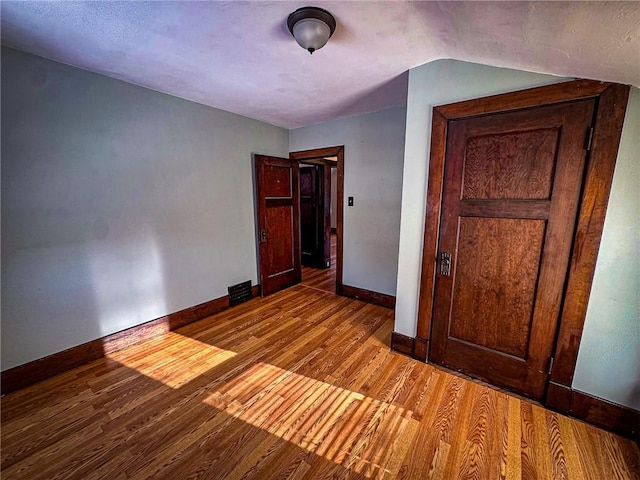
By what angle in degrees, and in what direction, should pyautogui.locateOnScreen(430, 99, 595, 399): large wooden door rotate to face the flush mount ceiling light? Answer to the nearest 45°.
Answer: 0° — it already faces it

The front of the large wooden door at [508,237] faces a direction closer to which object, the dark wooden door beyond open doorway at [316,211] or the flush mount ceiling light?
the flush mount ceiling light

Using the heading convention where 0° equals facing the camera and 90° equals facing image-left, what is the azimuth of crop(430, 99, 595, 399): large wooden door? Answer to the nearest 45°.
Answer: approximately 45°

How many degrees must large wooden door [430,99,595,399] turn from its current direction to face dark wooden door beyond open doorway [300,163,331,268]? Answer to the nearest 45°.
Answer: approximately 90° to its right
